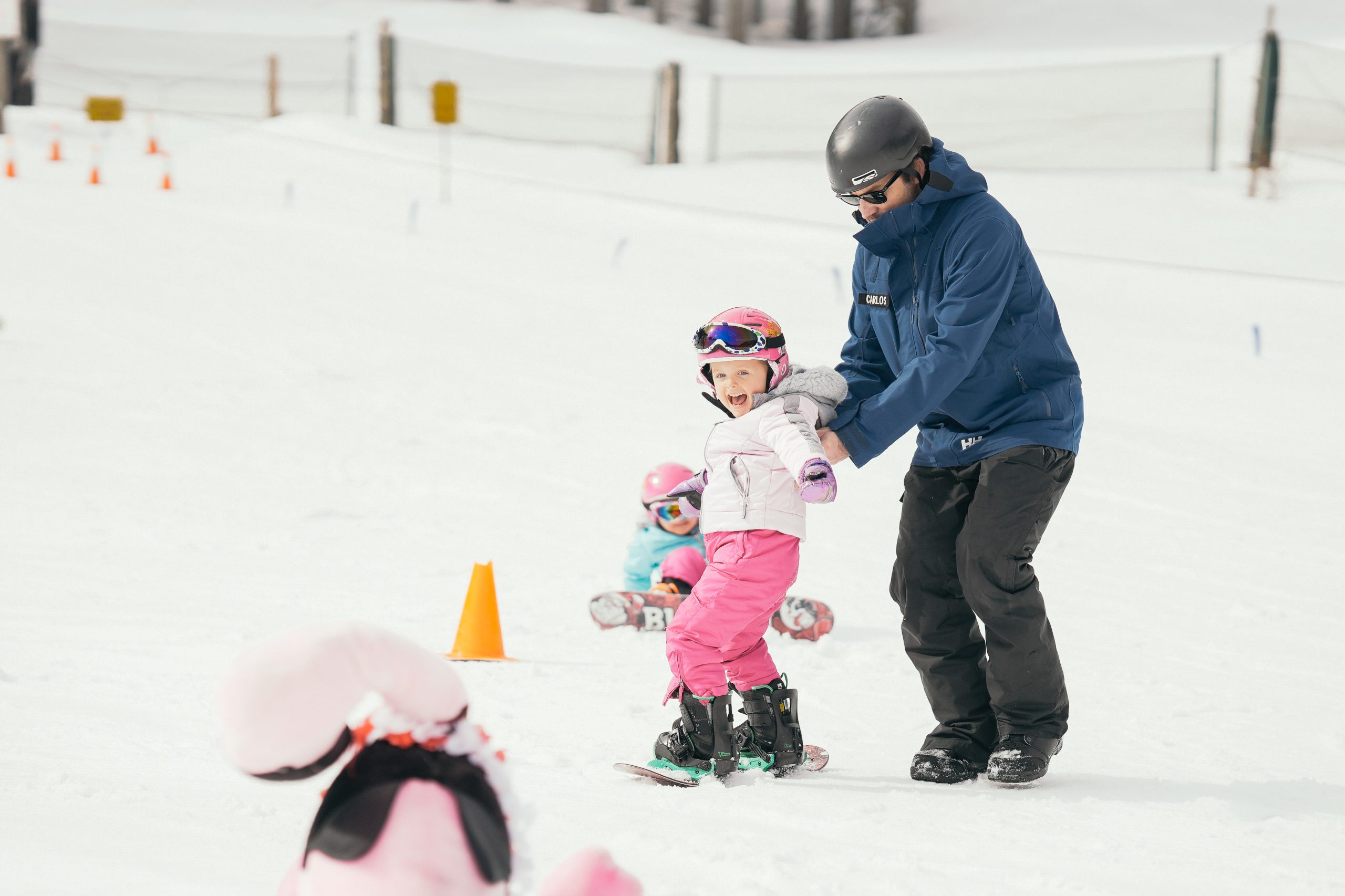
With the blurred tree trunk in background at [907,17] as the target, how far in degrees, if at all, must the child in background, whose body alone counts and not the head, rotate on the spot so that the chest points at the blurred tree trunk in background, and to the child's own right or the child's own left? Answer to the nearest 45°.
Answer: approximately 135° to the child's own left

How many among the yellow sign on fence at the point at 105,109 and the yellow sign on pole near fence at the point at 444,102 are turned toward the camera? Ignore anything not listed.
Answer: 2

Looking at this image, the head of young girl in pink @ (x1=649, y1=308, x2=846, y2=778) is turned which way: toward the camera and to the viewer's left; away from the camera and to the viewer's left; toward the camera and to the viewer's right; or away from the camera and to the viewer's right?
toward the camera and to the viewer's left

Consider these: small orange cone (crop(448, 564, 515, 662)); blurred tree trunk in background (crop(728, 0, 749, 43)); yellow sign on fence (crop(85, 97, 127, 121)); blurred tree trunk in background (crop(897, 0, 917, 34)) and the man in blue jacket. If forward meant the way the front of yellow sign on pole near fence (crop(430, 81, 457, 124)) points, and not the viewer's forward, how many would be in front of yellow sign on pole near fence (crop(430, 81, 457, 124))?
2

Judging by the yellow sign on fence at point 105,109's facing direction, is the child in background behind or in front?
in front

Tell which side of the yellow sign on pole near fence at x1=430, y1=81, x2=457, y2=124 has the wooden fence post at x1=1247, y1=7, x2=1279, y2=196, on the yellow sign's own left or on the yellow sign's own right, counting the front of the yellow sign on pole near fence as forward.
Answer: on the yellow sign's own left

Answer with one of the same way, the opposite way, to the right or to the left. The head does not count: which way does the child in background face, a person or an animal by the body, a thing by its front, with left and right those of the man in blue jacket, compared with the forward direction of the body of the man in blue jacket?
to the left

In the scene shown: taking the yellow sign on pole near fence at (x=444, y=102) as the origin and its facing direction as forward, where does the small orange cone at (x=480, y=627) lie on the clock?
The small orange cone is roughly at 12 o'clock from the yellow sign on pole near fence.
